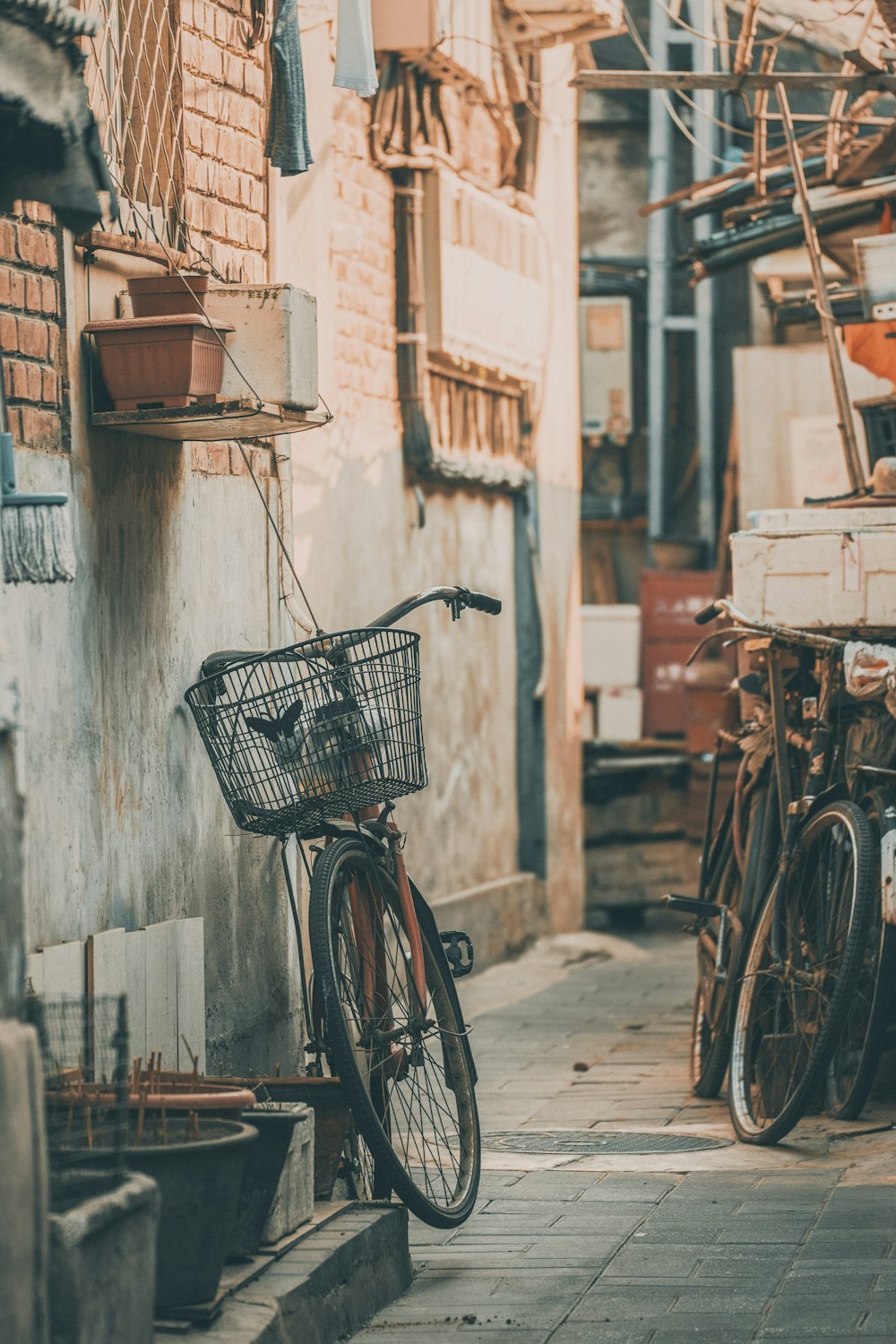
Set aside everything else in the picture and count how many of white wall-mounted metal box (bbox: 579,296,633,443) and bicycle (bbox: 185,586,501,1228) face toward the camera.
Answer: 2

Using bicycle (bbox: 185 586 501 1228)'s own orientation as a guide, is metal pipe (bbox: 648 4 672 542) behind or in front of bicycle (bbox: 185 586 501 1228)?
behind

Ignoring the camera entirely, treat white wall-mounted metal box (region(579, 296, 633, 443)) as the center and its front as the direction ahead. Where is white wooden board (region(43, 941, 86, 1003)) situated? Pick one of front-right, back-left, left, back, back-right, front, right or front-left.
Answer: front

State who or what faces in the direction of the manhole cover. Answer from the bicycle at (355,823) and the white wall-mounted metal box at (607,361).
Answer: the white wall-mounted metal box

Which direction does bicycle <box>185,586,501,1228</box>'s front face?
toward the camera

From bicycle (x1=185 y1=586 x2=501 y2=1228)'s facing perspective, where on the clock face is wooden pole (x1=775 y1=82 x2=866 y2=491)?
The wooden pole is roughly at 7 o'clock from the bicycle.

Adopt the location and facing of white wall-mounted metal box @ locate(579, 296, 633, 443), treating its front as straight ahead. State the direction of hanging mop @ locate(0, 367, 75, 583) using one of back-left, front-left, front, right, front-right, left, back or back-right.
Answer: front

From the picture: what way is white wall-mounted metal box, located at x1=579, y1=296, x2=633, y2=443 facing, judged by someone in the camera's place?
facing the viewer

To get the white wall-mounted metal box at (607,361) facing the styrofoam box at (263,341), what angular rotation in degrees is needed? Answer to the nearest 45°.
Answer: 0° — it already faces it

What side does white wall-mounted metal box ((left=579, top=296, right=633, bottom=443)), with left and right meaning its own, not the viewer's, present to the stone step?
front

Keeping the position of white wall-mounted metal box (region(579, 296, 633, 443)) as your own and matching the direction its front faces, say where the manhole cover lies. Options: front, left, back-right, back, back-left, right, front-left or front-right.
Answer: front

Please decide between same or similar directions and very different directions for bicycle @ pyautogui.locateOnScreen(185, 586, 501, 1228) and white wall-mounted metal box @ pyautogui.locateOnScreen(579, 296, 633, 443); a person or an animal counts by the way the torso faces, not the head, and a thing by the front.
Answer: same or similar directions

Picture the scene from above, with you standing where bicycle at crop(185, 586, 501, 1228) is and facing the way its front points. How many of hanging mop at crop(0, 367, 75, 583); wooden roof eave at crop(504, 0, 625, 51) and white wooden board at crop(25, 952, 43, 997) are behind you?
1
